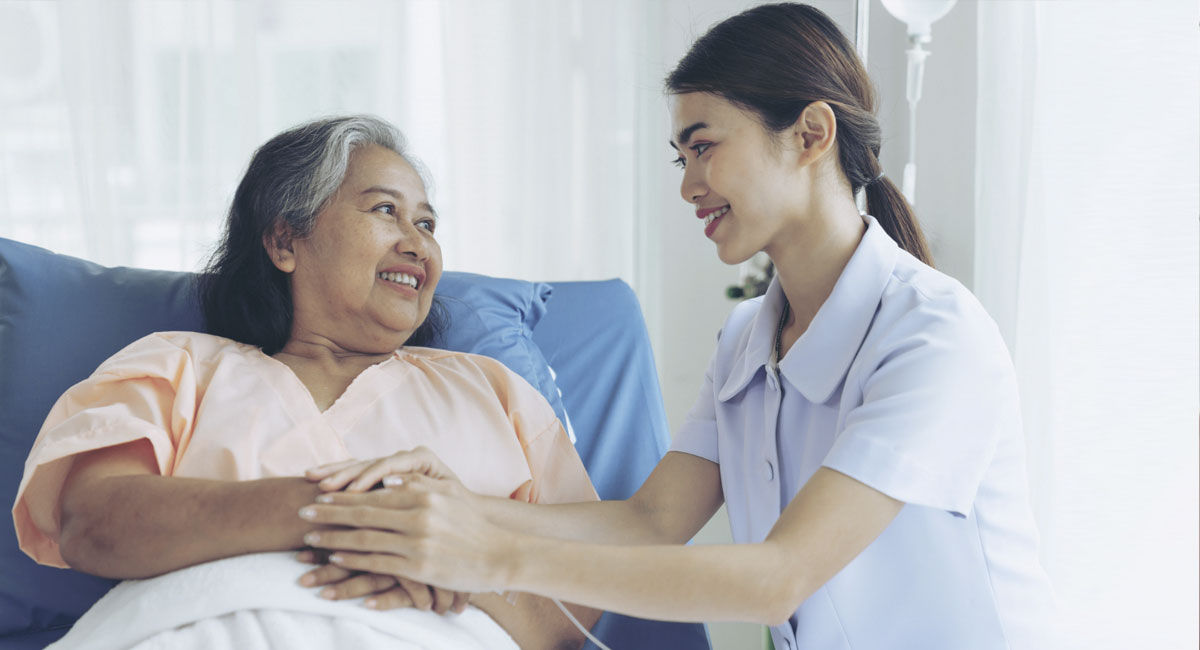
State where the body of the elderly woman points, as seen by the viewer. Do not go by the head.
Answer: toward the camera

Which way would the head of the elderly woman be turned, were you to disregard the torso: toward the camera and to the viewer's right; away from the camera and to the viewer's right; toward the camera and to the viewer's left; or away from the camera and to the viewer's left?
toward the camera and to the viewer's right
